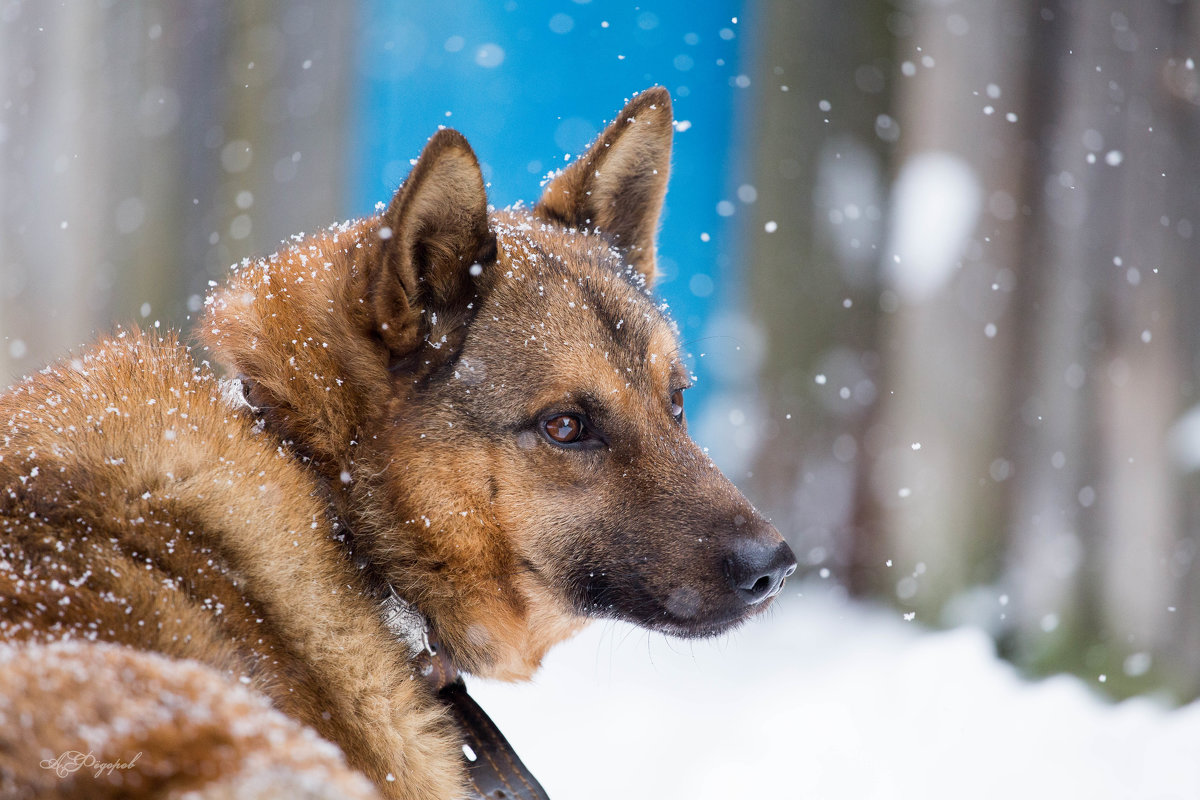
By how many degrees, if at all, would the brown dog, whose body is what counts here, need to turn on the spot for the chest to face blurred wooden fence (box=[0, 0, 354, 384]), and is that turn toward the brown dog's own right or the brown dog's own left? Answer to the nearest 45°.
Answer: approximately 90° to the brown dog's own left
